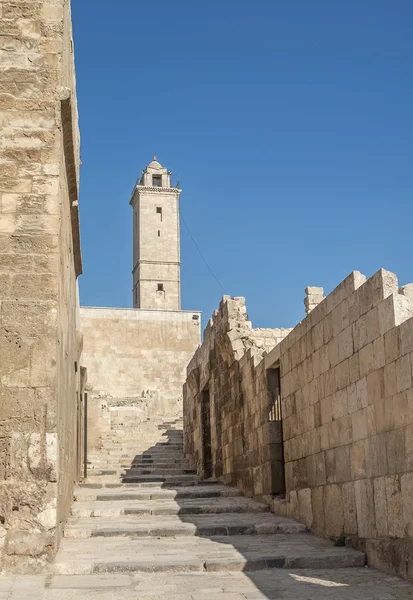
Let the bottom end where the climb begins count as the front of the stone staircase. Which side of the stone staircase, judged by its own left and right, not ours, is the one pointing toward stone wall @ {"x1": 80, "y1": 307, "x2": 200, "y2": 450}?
back

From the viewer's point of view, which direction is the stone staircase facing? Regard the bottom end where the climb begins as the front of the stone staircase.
toward the camera

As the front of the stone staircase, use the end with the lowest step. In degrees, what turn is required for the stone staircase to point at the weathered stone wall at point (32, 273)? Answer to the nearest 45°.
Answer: approximately 45° to its right

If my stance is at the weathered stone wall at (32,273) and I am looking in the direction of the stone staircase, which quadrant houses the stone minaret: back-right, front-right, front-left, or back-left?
front-left

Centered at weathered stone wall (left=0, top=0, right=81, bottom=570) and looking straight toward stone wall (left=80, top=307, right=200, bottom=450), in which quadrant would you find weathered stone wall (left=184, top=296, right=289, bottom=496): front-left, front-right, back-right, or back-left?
front-right
